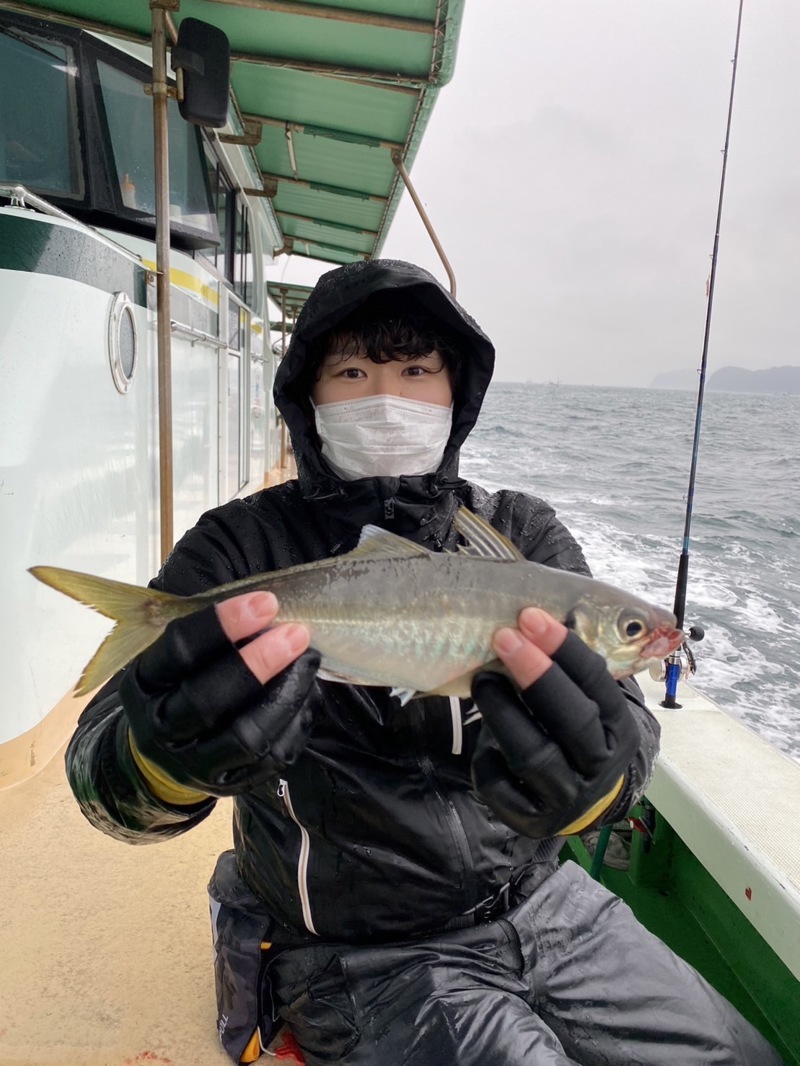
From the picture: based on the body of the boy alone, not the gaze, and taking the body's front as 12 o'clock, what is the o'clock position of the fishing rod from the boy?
The fishing rod is roughly at 7 o'clock from the boy.

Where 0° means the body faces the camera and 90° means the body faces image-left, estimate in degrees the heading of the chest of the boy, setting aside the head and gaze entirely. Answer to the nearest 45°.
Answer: approximately 0°
